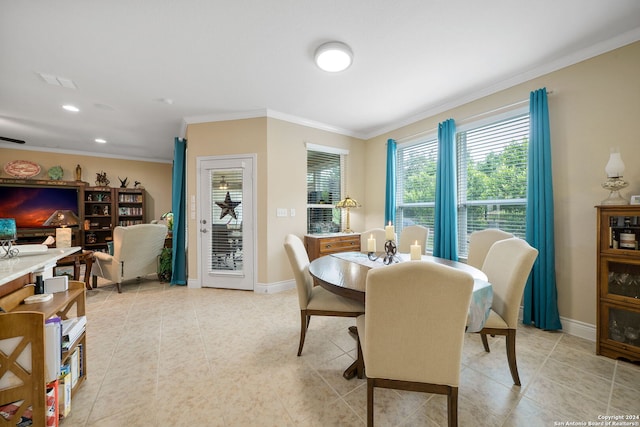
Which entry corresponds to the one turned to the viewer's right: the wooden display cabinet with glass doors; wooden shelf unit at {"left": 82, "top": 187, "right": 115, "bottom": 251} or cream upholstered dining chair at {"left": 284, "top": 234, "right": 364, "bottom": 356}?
the cream upholstered dining chair

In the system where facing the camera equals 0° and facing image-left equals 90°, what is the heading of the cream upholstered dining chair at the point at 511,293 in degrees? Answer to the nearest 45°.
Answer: approximately 135°

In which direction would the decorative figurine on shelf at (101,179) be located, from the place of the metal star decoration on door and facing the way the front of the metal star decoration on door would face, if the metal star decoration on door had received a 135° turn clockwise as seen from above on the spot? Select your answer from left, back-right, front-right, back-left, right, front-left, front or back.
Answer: front

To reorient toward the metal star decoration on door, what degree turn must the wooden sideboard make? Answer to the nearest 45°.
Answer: approximately 135° to its right

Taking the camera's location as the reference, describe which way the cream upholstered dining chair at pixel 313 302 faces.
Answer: facing to the right of the viewer

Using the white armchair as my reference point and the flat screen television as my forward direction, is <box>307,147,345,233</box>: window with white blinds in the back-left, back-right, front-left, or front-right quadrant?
back-right

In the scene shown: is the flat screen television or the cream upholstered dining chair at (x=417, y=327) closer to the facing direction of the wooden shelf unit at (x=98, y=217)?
the cream upholstered dining chair

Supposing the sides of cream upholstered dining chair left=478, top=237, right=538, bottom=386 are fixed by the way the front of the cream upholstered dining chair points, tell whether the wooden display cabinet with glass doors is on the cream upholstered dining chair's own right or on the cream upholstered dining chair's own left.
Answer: on the cream upholstered dining chair's own right

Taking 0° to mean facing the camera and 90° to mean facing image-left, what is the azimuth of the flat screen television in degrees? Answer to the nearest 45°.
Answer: approximately 0°

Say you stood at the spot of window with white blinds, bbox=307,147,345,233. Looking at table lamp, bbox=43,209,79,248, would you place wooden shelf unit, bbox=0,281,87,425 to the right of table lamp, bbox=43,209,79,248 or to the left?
left

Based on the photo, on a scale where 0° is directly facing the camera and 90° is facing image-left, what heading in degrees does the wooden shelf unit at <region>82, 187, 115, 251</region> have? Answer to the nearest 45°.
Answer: approximately 0°

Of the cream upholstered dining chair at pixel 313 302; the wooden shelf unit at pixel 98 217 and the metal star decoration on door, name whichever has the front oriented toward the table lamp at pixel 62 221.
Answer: the wooden shelf unit

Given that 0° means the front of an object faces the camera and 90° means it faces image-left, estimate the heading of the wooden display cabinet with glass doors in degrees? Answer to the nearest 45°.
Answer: approximately 45°
